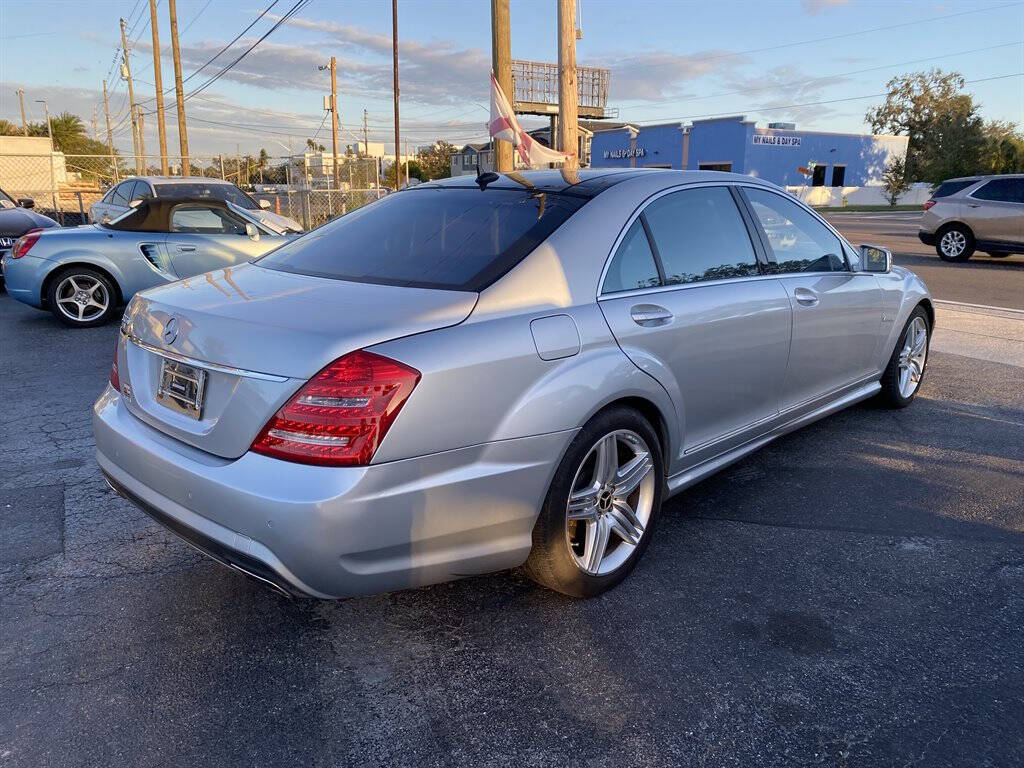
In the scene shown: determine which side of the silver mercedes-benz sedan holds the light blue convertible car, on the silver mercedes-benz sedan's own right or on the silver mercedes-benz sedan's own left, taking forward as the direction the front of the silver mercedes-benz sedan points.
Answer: on the silver mercedes-benz sedan's own left

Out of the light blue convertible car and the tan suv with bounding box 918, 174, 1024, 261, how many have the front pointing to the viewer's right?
2

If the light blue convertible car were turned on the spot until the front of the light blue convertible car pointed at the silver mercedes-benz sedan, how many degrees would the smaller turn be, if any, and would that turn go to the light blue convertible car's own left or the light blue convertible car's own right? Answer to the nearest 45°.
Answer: approximately 90° to the light blue convertible car's own right

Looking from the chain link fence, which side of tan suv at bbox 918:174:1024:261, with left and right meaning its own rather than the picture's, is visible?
back

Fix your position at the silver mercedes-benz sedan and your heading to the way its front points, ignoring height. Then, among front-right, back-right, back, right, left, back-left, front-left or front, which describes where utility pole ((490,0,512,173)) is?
front-left

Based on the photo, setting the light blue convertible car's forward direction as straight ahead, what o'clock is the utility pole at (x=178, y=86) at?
The utility pole is roughly at 9 o'clock from the light blue convertible car.

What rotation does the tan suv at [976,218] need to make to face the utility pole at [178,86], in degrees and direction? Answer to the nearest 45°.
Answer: approximately 180°

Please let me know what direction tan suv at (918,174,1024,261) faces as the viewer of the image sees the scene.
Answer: facing to the right of the viewer

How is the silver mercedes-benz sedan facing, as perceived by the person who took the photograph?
facing away from the viewer and to the right of the viewer

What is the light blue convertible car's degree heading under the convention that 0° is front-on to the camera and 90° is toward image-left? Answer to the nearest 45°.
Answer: approximately 270°
